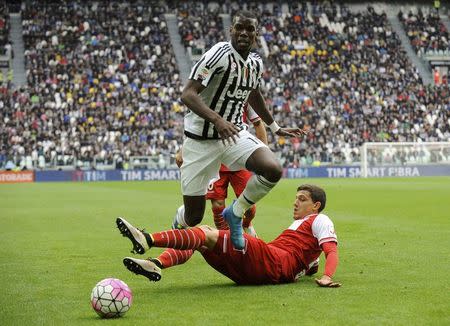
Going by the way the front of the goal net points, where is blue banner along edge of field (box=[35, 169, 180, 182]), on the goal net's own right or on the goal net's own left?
on the goal net's own right

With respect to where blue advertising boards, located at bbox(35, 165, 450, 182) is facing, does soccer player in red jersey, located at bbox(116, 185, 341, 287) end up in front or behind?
in front

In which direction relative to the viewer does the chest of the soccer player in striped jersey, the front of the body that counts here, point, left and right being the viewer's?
facing the viewer and to the right of the viewer

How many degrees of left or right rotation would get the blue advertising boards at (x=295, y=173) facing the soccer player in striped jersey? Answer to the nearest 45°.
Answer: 0° — it already faces them

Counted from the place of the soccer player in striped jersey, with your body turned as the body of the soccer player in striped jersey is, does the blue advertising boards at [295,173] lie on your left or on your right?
on your left

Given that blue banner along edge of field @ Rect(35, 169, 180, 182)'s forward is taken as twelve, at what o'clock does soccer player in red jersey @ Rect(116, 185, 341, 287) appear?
The soccer player in red jersey is roughly at 12 o'clock from the blue banner along edge of field.

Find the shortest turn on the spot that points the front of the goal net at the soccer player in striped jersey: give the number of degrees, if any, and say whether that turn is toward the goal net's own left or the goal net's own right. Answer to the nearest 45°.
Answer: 0° — it already faces them

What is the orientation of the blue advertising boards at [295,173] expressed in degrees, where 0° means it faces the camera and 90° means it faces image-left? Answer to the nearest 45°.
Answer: approximately 0°

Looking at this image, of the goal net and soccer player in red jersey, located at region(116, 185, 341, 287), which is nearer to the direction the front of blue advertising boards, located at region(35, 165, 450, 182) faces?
the soccer player in red jersey

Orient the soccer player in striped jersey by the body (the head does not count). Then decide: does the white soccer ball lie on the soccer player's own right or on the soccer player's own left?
on the soccer player's own right

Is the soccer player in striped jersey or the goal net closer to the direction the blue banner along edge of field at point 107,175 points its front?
the soccer player in striped jersey

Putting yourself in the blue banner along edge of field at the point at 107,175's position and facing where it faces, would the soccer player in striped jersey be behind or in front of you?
in front
